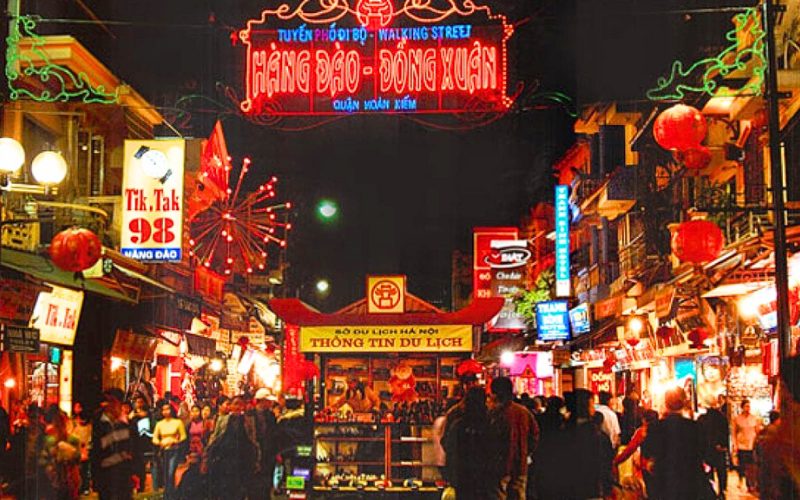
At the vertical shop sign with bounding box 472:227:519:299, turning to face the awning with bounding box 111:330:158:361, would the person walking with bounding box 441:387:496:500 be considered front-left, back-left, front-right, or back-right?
front-left

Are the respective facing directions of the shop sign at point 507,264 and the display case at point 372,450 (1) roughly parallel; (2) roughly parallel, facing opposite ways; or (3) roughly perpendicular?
roughly parallel

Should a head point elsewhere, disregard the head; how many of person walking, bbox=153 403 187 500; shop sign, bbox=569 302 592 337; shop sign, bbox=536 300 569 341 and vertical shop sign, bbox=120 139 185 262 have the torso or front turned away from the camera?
0

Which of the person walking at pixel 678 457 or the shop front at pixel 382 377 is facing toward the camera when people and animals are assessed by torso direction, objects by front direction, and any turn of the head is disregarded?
the shop front

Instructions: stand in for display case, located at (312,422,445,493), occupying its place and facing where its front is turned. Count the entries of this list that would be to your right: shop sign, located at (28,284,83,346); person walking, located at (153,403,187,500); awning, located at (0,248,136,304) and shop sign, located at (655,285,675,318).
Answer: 3

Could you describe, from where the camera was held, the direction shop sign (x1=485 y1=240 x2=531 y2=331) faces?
facing the viewer

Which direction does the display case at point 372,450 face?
toward the camera

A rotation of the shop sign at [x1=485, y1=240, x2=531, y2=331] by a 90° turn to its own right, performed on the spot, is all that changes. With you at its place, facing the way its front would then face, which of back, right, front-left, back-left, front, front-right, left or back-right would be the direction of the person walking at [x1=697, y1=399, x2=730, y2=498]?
left

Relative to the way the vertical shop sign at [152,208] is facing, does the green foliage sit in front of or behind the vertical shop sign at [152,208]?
behind

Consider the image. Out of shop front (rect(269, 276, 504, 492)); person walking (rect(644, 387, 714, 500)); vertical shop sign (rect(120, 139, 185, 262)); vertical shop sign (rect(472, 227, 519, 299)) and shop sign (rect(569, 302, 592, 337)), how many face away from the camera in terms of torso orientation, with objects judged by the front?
1

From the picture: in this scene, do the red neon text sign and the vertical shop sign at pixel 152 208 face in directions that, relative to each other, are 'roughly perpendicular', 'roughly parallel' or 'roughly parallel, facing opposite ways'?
roughly parallel

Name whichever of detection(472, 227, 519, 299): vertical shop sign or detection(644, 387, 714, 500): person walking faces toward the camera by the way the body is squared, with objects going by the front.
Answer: the vertical shop sign

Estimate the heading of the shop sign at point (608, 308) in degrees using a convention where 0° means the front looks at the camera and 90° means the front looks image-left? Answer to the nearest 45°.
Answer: approximately 45°

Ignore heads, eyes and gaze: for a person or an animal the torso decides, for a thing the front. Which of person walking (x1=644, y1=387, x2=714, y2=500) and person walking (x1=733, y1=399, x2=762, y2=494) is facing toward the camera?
person walking (x1=733, y1=399, x2=762, y2=494)

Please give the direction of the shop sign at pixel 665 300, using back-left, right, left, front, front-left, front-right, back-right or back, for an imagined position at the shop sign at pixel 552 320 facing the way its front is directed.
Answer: front

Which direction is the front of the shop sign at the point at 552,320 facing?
toward the camera

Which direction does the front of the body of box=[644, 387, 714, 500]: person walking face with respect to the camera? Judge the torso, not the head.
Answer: away from the camera

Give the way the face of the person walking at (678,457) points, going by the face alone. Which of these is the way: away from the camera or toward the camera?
away from the camera
